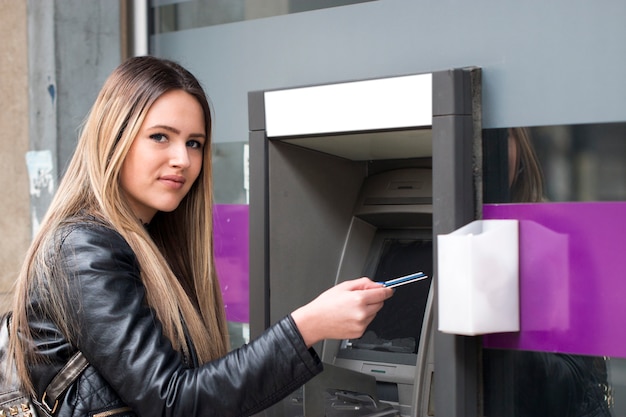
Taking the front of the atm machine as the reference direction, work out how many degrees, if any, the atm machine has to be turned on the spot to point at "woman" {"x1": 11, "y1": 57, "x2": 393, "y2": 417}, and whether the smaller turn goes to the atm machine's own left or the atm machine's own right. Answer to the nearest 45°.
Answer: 0° — it already faces them

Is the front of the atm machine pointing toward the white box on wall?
no

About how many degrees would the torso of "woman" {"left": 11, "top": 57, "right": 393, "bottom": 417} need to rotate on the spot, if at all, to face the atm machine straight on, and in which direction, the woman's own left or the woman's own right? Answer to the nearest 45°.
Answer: approximately 45° to the woman's own left

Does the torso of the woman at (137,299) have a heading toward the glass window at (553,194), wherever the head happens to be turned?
yes

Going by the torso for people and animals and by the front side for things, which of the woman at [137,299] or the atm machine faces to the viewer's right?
the woman

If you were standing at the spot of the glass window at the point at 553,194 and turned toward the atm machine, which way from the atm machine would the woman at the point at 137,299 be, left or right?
left

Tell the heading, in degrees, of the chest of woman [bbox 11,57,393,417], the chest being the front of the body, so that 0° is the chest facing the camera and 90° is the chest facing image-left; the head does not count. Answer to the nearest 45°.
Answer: approximately 270°

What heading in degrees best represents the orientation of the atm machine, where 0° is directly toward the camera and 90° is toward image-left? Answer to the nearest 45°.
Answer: approximately 45°

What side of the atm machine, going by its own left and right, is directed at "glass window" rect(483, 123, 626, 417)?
left

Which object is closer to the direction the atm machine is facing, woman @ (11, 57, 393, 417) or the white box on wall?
the woman

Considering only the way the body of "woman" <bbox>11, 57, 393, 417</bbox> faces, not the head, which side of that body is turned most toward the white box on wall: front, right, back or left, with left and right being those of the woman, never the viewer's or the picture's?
front

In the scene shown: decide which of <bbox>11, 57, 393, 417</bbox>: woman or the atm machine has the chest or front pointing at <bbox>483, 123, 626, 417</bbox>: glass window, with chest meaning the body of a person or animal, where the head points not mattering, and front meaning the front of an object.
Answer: the woman

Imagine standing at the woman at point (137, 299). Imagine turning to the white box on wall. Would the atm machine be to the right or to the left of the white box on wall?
left

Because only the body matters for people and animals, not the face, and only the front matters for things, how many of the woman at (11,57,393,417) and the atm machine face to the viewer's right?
1
